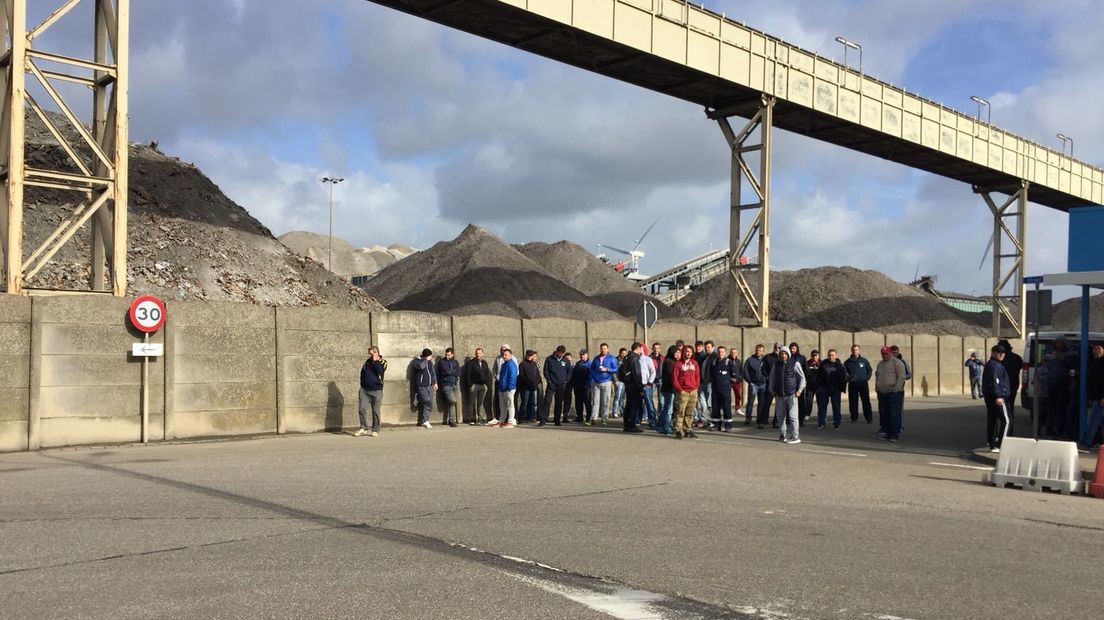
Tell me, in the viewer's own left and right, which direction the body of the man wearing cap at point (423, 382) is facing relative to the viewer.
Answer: facing the viewer and to the right of the viewer

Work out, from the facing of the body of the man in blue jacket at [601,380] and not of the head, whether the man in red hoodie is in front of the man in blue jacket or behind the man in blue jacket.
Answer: in front

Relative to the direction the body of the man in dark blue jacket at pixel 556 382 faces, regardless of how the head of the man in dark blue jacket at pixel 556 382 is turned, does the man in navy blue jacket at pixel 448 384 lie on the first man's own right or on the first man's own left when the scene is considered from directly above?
on the first man's own right

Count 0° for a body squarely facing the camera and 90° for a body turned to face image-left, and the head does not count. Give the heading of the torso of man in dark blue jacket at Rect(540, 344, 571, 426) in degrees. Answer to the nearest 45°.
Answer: approximately 315°

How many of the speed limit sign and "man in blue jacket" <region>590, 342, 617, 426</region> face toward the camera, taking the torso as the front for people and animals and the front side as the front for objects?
2

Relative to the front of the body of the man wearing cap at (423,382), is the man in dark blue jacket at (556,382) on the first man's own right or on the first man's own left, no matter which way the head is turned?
on the first man's own left

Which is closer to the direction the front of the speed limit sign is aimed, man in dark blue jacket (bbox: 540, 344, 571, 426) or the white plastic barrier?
the white plastic barrier

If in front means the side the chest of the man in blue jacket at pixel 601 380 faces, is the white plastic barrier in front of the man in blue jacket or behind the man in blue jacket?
in front

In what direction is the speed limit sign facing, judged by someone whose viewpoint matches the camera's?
facing the viewer
